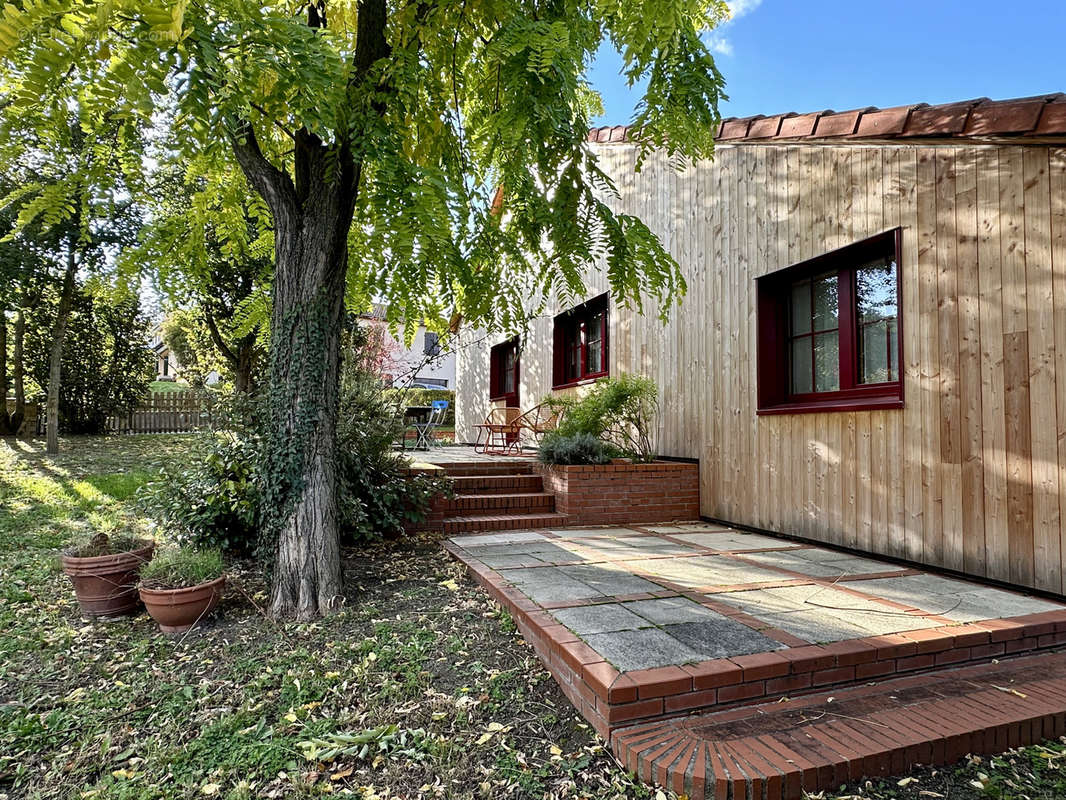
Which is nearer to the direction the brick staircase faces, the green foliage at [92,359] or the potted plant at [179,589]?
the potted plant

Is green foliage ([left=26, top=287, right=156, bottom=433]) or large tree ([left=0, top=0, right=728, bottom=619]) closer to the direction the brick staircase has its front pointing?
the large tree

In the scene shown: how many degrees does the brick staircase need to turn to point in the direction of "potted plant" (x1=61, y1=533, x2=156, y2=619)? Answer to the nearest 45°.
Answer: approximately 45° to its right

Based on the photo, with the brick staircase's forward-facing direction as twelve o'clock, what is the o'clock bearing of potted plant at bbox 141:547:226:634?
The potted plant is roughly at 1 o'clock from the brick staircase.

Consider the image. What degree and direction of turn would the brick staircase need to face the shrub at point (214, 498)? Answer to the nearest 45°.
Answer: approximately 45° to its right

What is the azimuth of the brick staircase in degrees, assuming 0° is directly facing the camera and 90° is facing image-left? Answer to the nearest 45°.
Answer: approximately 0°

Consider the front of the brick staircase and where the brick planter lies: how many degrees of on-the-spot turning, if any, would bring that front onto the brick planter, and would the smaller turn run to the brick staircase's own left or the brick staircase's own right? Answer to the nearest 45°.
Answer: approximately 90° to the brick staircase's own left

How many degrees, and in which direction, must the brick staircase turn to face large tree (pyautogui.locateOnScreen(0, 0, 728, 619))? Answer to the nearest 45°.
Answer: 0° — it already faces it

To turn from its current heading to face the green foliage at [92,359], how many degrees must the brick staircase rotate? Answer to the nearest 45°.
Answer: approximately 135° to its right

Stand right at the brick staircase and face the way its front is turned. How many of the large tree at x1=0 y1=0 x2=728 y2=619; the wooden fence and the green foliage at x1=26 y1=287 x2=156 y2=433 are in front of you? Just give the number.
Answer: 1

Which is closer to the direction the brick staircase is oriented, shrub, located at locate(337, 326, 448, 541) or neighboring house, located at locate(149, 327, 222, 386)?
the shrub

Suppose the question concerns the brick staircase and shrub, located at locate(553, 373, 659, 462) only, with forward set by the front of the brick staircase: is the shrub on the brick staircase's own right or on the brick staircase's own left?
on the brick staircase's own left

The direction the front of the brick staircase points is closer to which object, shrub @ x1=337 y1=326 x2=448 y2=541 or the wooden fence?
the shrub

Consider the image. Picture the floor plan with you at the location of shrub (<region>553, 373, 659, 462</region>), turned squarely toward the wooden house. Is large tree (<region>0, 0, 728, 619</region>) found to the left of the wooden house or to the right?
right
